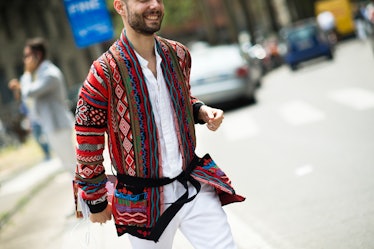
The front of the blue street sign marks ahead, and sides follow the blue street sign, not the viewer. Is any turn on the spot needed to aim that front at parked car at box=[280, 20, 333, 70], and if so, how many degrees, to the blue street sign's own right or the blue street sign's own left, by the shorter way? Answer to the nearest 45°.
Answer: approximately 135° to the blue street sign's own left

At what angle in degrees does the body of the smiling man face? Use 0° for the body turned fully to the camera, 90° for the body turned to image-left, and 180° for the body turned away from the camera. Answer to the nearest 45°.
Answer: approximately 315°

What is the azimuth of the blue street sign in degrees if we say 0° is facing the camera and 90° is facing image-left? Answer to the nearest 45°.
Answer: approximately 0°
